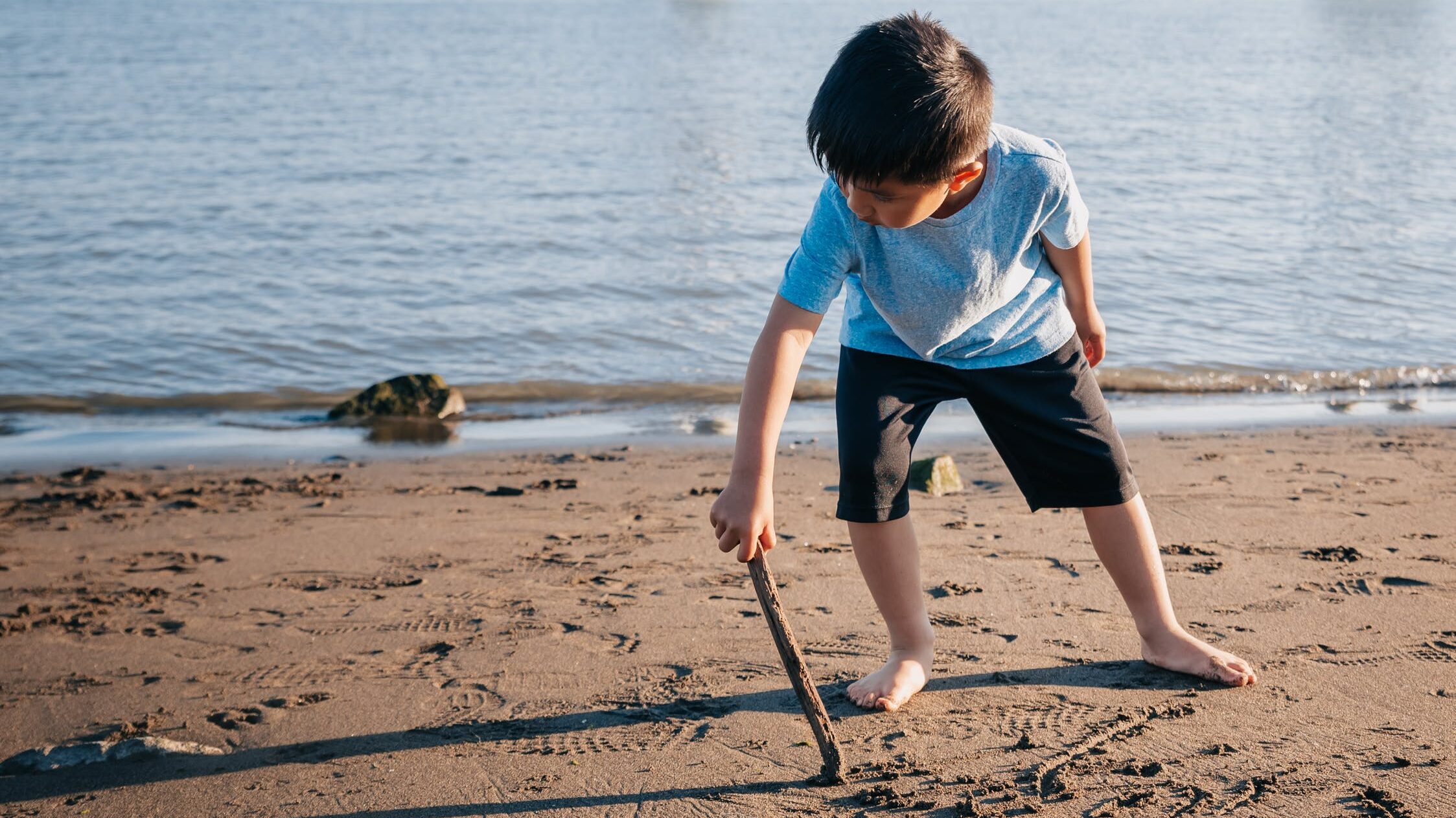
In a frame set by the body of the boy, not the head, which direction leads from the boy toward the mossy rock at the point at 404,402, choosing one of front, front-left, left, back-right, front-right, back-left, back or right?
back-right

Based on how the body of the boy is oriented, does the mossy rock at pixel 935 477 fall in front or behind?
behind

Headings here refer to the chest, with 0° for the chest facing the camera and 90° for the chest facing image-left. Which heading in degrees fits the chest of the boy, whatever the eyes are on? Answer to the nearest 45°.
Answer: approximately 0°
